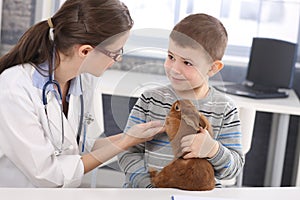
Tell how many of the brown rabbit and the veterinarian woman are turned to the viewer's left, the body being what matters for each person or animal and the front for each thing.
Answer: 1

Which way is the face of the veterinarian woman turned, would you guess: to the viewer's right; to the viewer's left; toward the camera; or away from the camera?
to the viewer's right

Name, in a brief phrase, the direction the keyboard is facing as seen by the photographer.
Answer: facing the viewer and to the left of the viewer

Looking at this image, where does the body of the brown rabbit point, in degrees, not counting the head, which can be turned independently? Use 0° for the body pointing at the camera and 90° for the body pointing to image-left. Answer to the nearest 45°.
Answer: approximately 90°

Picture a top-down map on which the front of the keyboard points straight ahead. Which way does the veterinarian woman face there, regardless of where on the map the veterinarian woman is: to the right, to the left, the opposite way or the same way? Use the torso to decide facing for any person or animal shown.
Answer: to the left

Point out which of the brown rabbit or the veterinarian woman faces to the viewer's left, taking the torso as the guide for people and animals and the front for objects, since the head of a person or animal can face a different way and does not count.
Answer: the brown rabbit

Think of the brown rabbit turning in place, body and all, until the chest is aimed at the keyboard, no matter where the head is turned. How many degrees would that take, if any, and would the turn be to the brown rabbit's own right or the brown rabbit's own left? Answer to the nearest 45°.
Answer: approximately 90° to the brown rabbit's own right

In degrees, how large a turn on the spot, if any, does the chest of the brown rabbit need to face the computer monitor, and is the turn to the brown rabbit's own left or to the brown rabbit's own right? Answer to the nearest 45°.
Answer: approximately 90° to the brown rabbit's own right

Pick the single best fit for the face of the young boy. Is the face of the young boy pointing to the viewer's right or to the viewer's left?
to the viewer's left

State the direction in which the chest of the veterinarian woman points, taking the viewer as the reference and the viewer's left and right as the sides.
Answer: facing the viewer and to the right of the viewer
